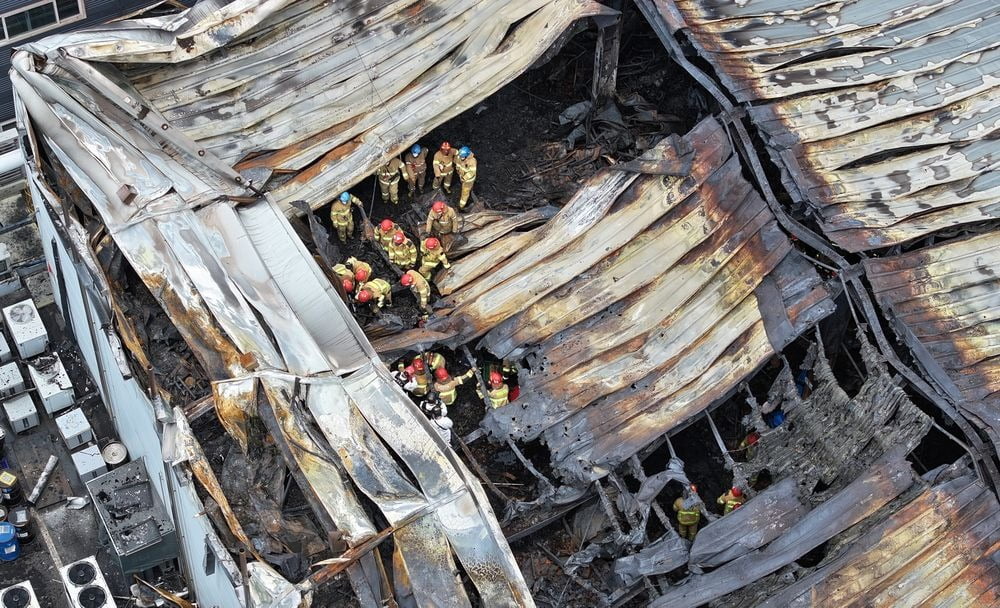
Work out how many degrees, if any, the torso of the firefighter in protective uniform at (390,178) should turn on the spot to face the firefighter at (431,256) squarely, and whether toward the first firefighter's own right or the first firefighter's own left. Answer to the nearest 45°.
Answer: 0° — they already face them

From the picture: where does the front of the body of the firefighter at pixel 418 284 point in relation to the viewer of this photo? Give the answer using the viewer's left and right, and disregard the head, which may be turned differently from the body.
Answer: facing to the left of the viewer

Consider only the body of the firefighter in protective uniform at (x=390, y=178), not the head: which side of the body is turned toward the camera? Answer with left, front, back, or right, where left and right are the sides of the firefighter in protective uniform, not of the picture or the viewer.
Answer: front

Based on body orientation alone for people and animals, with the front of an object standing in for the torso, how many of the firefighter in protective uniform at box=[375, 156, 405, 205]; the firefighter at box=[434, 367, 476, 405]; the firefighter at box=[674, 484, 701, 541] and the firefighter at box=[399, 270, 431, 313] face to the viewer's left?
1

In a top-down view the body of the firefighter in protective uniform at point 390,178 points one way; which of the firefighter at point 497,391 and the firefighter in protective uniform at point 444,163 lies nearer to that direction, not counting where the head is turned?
the firefighter

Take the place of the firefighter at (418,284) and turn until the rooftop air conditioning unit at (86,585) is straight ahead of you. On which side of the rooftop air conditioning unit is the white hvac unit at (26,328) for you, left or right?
right

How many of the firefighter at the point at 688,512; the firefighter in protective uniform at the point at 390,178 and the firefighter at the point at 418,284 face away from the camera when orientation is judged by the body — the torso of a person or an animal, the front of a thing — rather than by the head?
1

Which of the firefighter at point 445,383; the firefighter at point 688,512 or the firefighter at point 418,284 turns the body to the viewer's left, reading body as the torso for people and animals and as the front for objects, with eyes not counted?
the firefighter at point 418,284

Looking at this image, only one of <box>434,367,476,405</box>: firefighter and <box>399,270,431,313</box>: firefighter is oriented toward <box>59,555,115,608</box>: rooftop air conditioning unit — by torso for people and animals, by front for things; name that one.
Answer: <box>399,270,431,313</box>: firefighter

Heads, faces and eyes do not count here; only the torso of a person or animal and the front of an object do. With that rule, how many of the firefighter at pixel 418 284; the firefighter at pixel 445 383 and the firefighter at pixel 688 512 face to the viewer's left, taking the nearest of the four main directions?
1

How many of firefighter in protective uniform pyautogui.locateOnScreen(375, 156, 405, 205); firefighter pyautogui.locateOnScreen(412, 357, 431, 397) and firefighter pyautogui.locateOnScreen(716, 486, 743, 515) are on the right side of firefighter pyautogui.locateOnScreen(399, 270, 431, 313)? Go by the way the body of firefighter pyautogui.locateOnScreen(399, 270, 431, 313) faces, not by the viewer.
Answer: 1
